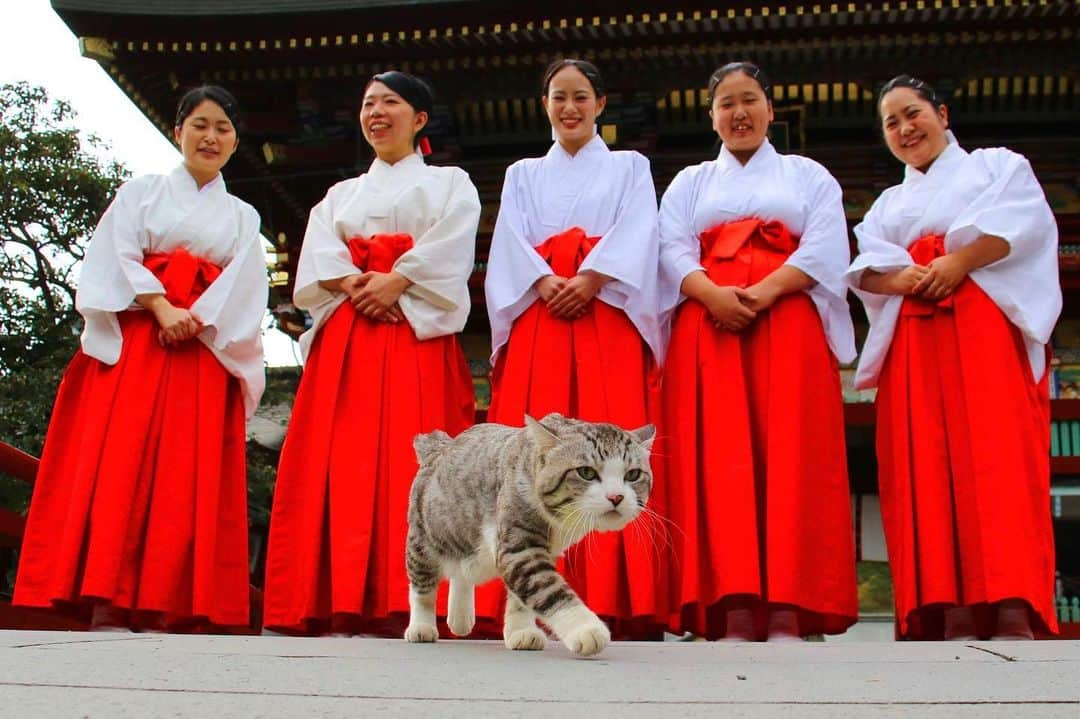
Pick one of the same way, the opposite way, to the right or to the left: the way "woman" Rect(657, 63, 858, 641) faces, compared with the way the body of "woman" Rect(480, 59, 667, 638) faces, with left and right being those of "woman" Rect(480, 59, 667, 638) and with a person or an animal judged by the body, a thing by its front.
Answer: the same way

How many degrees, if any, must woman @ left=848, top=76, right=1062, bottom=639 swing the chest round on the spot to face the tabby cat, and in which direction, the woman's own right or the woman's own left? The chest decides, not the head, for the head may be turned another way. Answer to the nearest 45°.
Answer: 0° — they already face it

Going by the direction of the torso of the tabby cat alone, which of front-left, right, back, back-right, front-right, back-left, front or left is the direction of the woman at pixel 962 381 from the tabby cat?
left

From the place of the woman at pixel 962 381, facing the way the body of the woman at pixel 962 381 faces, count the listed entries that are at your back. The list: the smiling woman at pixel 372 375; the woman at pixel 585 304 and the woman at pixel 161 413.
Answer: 0

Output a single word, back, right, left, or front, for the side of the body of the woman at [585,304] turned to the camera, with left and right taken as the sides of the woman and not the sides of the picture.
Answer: front

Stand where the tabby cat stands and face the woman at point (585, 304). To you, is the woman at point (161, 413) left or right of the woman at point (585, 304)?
left

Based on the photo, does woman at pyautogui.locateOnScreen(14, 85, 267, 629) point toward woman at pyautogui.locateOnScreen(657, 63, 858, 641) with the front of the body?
no

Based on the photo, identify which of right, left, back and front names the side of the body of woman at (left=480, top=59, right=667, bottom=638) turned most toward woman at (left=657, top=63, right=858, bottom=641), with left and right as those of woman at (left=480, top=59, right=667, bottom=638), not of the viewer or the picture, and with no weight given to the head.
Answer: left

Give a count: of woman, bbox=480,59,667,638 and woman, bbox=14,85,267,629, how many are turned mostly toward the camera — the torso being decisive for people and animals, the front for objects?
2

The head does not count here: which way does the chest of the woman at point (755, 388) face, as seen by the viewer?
toward the camera

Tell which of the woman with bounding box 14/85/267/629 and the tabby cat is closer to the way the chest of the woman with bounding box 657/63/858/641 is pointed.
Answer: the tabby cat

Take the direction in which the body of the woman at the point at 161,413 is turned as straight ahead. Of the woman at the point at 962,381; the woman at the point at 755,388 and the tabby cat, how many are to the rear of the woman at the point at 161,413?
0

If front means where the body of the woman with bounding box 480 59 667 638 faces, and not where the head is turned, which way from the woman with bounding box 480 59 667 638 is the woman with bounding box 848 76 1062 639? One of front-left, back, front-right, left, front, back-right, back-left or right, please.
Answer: left

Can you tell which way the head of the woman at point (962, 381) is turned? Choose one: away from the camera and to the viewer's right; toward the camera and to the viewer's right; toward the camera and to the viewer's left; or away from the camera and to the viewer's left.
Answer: toward the camera and to the viewer's left

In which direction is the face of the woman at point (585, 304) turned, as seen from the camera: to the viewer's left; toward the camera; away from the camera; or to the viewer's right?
toward the camera

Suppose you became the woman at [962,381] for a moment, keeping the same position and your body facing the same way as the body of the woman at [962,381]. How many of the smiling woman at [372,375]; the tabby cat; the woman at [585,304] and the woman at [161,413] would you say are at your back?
0

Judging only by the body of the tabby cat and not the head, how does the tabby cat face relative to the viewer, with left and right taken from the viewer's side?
facing the viewer and to the right of the viewer
